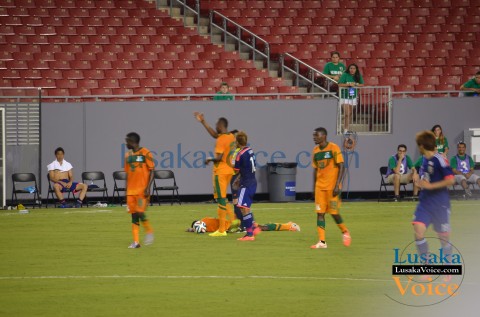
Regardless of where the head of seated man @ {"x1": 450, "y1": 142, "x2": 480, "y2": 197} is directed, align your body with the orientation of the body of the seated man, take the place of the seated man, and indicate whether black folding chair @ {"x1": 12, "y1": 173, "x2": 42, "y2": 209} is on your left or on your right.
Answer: on your right

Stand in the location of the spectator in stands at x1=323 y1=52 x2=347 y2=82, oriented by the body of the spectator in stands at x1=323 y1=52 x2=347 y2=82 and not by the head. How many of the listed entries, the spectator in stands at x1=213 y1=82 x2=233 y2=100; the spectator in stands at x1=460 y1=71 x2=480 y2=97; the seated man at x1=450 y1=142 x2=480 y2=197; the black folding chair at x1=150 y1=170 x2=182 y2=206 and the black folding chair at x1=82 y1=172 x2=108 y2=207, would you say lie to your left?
2

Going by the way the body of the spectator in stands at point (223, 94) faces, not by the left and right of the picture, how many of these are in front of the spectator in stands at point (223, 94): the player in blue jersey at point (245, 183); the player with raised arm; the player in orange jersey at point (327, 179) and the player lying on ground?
4

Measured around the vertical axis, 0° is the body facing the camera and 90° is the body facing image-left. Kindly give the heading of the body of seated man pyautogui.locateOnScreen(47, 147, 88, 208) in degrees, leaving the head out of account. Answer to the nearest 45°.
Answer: approximately 0°

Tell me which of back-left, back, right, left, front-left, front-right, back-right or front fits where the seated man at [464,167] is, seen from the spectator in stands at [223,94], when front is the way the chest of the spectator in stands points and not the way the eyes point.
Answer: left

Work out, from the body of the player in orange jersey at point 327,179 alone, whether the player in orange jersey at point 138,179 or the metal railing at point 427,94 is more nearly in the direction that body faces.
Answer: the player in orange jersey

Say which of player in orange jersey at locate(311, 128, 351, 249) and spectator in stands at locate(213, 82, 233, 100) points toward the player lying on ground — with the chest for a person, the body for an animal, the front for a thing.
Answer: the spectator in stands

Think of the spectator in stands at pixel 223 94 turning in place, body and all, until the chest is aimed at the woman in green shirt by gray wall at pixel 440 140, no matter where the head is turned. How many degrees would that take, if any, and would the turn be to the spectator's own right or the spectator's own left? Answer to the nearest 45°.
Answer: approximately 90° to the spectator's own left
